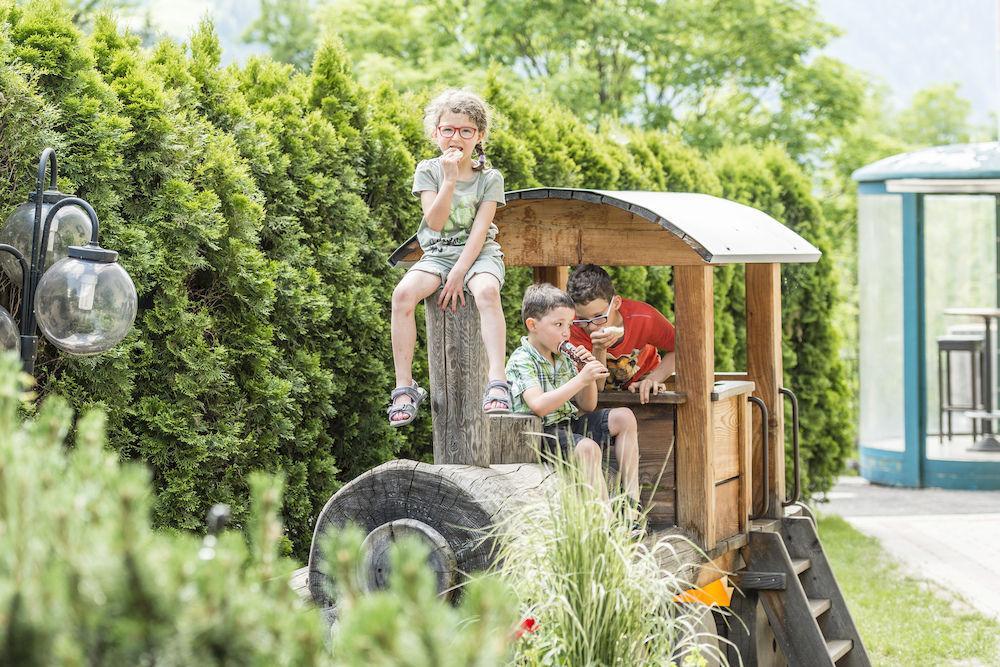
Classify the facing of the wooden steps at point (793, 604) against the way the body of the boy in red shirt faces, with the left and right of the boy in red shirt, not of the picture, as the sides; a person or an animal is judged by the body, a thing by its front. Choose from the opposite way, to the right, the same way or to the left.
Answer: to the left

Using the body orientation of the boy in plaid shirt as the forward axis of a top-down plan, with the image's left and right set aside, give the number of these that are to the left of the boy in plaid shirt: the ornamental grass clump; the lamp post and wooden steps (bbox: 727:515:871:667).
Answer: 1

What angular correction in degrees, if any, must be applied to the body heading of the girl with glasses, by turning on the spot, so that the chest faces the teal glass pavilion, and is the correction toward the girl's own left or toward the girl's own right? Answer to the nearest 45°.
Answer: approximately 135° to the girl's own left

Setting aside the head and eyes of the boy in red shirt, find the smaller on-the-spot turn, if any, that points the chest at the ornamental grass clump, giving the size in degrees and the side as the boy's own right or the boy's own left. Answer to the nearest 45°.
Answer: approximately 45° to the boy's own left

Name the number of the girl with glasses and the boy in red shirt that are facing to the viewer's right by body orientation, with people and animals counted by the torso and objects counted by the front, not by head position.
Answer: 0

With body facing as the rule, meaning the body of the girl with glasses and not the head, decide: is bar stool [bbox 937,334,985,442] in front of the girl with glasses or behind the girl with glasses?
behind

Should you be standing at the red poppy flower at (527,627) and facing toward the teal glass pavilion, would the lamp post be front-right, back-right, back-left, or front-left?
back-left
